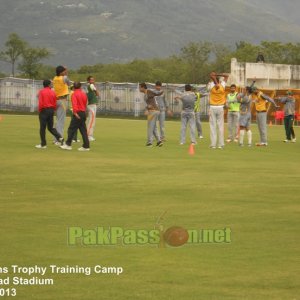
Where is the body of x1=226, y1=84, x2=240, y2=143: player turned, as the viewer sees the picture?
toward the camera

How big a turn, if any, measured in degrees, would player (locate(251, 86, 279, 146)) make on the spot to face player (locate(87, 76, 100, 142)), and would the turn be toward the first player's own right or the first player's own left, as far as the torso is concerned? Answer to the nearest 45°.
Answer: approximately 45° to the first player's own right

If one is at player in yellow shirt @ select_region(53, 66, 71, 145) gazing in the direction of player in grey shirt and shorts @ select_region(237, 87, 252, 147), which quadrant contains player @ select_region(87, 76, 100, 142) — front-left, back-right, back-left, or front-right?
front-left

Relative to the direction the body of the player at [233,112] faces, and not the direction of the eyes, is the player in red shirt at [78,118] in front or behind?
in front
